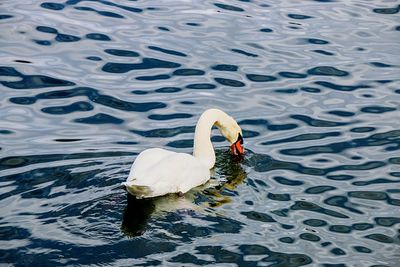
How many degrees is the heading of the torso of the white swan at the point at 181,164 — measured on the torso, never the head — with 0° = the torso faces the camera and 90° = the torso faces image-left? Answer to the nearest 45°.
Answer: approximately 225°
